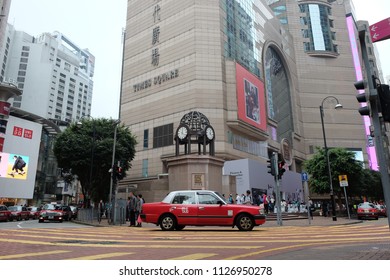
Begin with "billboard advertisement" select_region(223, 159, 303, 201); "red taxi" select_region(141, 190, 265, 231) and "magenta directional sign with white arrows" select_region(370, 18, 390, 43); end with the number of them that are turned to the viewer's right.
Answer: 1

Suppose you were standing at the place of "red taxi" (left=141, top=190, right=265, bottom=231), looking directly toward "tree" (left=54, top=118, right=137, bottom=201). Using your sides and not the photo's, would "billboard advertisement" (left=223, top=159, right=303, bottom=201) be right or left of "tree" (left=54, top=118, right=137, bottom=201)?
right

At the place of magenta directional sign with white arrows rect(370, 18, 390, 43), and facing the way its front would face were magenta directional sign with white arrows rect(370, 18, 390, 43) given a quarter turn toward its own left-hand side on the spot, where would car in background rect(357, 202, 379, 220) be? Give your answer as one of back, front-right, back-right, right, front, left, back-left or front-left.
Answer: back-left

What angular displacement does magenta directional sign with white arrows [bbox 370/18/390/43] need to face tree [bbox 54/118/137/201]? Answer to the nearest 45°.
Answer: approximately 90° to its right

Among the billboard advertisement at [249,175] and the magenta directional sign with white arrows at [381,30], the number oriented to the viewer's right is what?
0

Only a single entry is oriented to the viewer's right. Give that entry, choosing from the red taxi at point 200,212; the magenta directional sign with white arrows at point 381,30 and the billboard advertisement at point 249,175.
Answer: the red taxi

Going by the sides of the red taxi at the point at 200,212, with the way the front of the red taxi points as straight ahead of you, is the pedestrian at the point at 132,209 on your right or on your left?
on your left

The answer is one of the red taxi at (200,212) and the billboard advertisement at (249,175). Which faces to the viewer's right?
the red taxi

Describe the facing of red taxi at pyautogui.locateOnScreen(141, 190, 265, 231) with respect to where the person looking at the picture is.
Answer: facing to the right of the viewer

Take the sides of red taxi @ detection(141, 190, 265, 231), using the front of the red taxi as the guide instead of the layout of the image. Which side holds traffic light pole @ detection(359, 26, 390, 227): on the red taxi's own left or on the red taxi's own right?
on the red taxi's own right

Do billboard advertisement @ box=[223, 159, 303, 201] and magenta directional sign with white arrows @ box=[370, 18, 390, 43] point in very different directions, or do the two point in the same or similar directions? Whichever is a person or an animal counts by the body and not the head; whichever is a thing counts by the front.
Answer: same or similar directions
